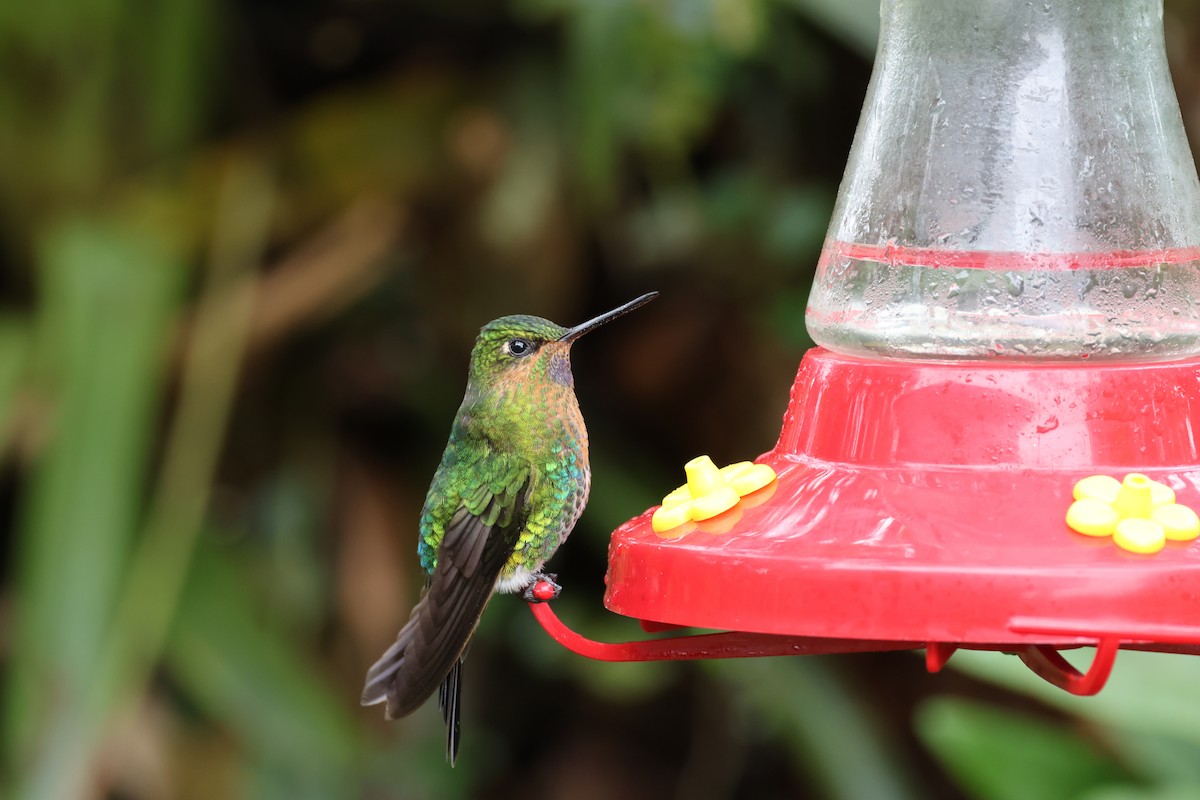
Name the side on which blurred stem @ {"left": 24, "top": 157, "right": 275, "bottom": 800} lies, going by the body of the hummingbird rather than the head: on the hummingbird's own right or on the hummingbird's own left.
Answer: on the hummingbird's own left

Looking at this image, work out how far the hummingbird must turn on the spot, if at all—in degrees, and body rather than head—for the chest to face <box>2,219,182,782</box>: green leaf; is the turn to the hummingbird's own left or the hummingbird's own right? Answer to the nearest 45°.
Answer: approximately 135° to the hummingbird's own left

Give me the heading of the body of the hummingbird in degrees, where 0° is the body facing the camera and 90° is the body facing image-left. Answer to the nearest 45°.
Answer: approximately 270°

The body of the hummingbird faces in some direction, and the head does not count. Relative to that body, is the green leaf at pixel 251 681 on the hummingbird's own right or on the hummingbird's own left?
on the hummingbird's own left
